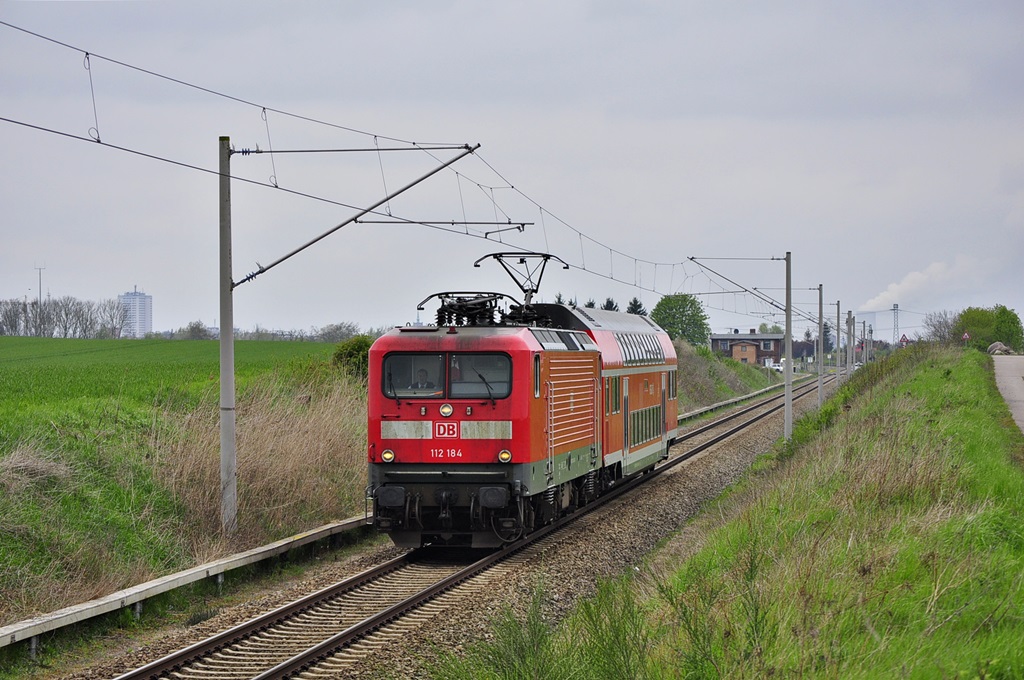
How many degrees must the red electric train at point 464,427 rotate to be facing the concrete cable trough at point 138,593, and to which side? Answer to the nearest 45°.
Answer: approximately 45° to its right

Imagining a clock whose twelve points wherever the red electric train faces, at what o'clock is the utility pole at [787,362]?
The utility pole is roughly at 7 o'clock from the red electric train.

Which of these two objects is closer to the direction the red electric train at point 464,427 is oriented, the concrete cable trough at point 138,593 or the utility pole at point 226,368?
the concrete cable trough

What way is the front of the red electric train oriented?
toward the camera
